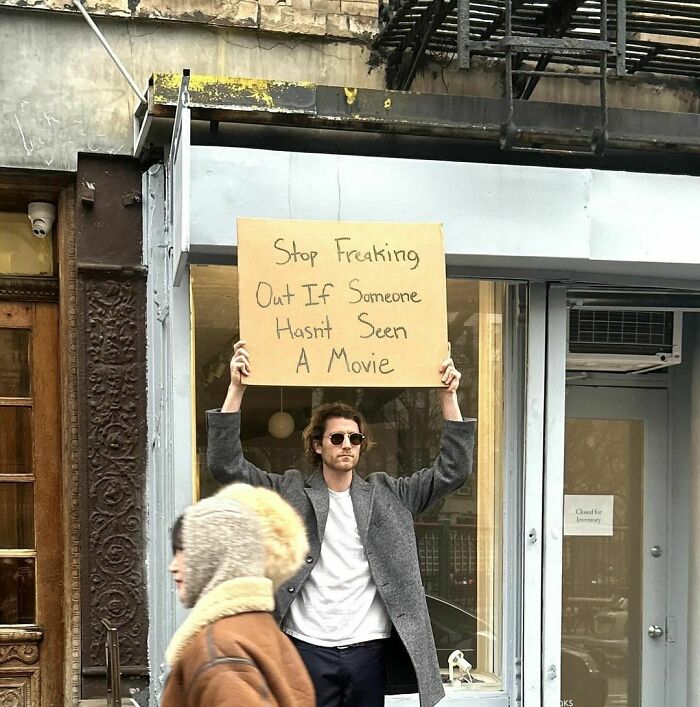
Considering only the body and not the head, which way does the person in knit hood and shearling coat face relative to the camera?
to the viewer's left

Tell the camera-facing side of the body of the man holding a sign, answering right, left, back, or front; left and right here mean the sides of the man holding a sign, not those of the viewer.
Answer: front

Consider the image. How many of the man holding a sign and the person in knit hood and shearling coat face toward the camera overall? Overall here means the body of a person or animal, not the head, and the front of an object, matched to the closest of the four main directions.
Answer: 1

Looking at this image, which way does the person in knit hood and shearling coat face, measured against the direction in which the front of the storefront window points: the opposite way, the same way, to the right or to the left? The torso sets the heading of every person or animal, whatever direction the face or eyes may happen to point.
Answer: to the right

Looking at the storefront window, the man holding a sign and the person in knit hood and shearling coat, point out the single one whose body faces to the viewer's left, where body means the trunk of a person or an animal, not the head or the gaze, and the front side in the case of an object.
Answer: the person in knit hood and shearling coat

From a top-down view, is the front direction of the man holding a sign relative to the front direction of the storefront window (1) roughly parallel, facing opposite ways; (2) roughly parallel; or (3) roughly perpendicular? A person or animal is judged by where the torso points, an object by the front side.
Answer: roughly parallel

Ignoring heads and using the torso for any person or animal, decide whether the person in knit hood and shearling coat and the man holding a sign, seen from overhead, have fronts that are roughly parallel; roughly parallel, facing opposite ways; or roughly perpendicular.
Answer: roughly perpendicular

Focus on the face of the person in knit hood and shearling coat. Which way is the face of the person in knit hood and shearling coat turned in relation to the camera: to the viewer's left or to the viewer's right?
to the viewer's left

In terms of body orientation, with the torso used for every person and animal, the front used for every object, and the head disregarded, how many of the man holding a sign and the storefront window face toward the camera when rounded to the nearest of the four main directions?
2

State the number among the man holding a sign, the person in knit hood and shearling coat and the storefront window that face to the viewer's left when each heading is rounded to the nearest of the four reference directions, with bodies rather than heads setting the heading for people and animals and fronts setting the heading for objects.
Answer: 1

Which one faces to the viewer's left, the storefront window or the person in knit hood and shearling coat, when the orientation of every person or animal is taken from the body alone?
the person in knit hood and shearling coat

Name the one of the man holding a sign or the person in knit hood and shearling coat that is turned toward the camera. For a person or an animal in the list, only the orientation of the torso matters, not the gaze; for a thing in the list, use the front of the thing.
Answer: the man holding a sign

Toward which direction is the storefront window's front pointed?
toward the camera
